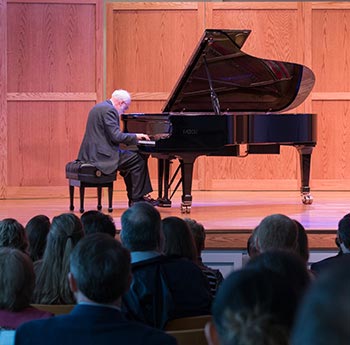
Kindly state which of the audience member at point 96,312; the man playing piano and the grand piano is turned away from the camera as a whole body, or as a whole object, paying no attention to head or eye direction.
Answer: the audience member

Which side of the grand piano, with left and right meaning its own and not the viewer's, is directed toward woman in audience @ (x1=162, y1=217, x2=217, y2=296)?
left

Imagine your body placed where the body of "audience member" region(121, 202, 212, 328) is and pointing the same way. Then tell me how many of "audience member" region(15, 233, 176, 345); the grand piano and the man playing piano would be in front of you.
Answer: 2

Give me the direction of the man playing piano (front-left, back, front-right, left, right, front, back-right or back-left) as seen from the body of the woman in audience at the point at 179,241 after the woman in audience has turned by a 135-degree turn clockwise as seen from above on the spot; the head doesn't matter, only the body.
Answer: back-left

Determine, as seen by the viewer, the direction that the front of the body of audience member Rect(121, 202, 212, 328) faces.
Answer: away from the camera

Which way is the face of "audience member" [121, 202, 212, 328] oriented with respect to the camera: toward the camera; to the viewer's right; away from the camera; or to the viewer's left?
away from the camera

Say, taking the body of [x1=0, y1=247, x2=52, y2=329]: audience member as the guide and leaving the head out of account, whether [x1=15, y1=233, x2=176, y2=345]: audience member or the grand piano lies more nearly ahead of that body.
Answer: the grand piano

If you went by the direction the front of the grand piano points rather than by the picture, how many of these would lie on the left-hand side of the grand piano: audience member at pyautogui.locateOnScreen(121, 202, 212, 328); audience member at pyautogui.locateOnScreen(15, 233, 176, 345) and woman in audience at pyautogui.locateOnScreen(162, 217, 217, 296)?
3

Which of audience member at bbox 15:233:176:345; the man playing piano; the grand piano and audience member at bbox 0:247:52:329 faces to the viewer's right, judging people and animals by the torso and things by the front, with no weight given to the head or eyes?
the man playing piano

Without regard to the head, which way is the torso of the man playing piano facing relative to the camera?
to the viewer's right

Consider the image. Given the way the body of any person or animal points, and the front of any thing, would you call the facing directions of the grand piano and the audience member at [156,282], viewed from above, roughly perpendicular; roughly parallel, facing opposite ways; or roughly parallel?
roughly perpendicular

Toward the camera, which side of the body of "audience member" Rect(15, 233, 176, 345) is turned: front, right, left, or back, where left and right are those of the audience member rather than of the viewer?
back

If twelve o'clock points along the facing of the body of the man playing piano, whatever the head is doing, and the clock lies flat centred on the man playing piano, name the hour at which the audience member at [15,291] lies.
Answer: The audience member is roughly at 3 o'clock from the man playing piano.

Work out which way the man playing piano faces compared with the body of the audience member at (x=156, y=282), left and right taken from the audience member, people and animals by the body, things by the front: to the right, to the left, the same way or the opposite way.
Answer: to the right

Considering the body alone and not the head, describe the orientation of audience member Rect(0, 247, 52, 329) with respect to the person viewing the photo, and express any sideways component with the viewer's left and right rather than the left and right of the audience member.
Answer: facing away from the viewer

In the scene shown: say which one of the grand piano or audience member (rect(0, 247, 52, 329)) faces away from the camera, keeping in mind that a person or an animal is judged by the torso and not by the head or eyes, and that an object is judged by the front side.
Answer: the audience member

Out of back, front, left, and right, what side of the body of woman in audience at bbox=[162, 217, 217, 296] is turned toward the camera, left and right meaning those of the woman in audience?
back
